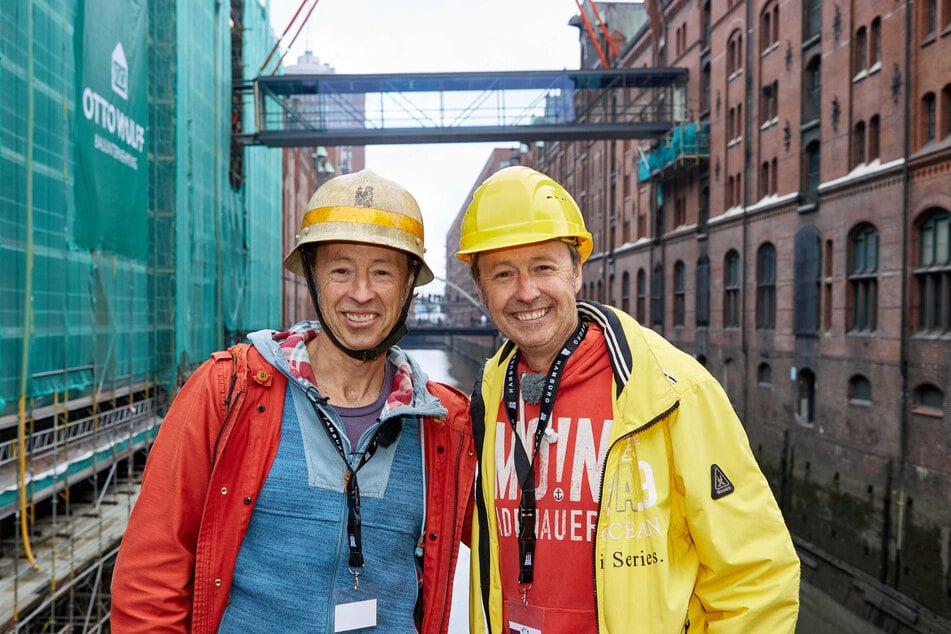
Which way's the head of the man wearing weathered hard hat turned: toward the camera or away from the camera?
toward the camera

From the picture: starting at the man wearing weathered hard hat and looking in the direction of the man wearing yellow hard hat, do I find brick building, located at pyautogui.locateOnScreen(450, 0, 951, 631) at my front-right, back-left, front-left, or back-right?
front-left

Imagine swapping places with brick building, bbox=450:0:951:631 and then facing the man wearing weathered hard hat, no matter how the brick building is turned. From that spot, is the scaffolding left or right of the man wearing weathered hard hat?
right

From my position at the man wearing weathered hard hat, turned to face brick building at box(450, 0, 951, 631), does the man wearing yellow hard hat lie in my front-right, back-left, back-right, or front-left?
front-right

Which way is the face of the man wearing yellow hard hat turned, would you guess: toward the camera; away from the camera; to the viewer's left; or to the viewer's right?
toward the camera

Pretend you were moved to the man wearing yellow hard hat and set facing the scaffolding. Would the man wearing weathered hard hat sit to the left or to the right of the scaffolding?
left

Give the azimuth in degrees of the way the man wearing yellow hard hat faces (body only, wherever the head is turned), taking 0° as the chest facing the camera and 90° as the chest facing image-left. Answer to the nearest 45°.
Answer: approximately 45°

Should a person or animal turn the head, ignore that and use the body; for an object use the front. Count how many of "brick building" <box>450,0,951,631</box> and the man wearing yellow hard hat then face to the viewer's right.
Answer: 0

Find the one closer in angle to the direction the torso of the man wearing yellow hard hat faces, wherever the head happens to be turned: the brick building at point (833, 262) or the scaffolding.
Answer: the scaffolding

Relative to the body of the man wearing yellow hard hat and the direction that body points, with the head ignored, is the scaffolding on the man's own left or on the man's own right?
on the man's own right

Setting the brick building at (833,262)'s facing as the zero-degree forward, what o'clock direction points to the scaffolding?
The scaffolding is roughly at 12 o'clock from the brick building.

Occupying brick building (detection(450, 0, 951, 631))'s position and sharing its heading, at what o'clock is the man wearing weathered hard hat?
The man wearing weathered hard hat is roughly at 11 o'clock from the brick building.

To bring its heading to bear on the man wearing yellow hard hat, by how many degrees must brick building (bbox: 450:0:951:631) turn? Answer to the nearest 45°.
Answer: approximately 45° to its left

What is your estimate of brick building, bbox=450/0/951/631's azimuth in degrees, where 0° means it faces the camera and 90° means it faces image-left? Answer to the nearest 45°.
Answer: approximately 45°
